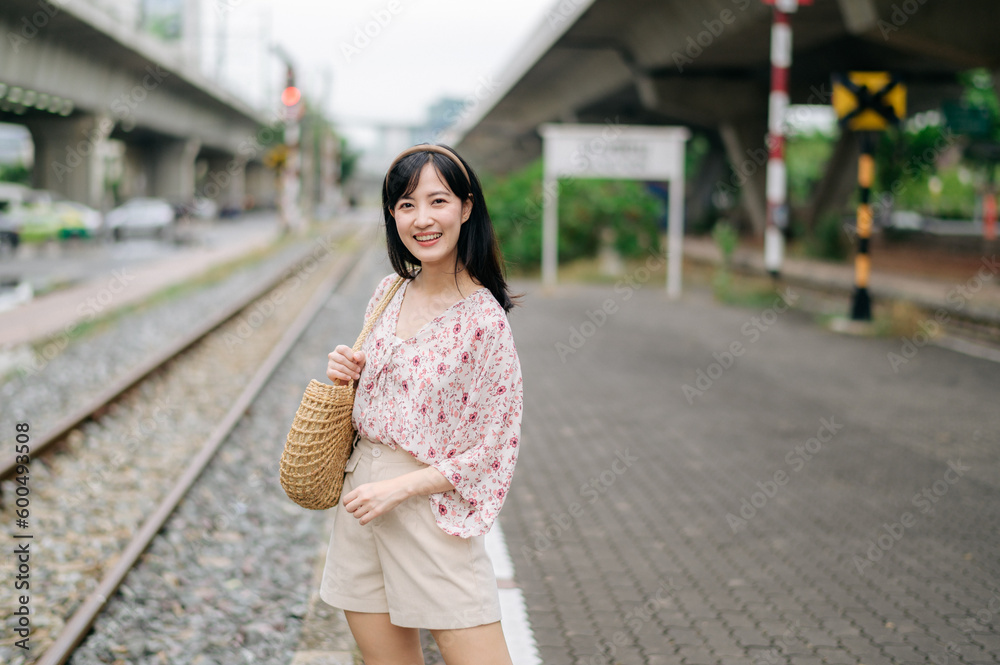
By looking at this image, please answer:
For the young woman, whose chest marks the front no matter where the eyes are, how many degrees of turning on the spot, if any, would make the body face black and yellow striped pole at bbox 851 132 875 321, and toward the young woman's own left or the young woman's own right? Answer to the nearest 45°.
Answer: approximately 180°

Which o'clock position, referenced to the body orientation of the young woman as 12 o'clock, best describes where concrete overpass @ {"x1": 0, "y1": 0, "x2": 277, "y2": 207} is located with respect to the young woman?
The concrete overpass is roughly at 4 o'clock from the young woman.

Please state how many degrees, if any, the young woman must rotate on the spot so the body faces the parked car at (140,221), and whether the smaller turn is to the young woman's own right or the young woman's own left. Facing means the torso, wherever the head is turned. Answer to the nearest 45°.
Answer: approximately 135° to the young woman's own right

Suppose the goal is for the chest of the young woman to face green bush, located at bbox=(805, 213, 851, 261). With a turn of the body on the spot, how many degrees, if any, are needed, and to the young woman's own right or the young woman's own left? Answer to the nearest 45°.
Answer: approximately 180°

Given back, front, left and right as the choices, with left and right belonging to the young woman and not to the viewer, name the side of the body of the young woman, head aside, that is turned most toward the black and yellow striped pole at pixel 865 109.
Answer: back

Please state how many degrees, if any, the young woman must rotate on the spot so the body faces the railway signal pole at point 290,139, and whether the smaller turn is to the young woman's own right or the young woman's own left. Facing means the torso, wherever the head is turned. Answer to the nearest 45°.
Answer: approximately 135° to the young woman's own right

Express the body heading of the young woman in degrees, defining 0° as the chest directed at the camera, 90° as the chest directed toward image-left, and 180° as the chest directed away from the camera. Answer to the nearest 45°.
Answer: approximately 45°

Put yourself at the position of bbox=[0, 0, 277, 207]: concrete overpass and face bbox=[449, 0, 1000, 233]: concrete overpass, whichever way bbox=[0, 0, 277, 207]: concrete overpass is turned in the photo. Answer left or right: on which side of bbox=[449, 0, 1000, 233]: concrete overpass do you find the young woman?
right

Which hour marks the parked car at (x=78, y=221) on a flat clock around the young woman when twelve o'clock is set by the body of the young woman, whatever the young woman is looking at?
The parked car is roughly at 4 o'clock from the young woman.

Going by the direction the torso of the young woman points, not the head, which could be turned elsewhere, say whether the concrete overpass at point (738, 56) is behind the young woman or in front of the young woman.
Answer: behind

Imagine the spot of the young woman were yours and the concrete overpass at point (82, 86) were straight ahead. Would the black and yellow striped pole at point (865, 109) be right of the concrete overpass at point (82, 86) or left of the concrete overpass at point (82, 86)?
right
